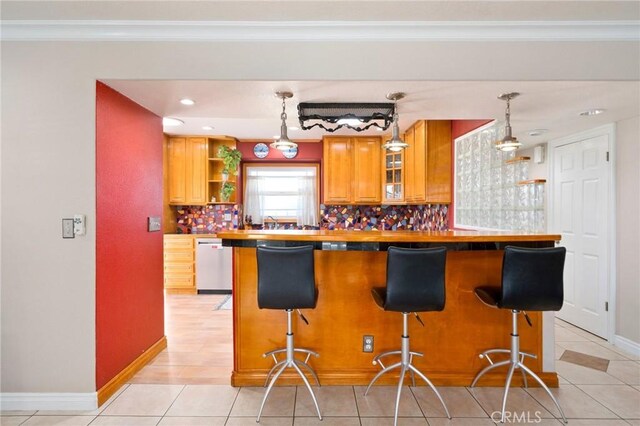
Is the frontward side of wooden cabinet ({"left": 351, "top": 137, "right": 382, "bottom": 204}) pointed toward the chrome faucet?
no

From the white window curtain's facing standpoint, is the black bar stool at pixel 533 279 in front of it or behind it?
in front

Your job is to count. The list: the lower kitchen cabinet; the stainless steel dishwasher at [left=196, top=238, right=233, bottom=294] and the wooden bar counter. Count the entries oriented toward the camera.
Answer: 3

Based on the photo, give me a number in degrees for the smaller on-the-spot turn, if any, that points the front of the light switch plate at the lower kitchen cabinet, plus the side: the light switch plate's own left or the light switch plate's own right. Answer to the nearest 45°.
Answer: approximately 135° to the light switch plate's own left

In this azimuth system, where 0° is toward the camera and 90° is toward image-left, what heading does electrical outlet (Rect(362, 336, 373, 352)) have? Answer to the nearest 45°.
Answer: approximately 0°

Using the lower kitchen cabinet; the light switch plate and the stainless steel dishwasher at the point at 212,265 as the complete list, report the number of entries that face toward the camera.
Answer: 3

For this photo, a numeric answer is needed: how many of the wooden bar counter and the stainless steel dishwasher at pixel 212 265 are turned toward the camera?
2

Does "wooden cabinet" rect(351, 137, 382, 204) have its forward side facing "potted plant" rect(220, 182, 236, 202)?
no

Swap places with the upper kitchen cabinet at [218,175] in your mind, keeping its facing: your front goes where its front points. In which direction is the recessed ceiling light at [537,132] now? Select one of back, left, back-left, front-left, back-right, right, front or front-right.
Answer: front-left

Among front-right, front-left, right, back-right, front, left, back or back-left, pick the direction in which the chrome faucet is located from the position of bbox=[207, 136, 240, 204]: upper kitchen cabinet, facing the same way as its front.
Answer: left

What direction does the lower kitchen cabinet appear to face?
toward the camera

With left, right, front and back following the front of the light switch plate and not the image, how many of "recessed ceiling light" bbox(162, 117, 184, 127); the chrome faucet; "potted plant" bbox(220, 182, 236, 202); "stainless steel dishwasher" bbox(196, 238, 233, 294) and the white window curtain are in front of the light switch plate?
0

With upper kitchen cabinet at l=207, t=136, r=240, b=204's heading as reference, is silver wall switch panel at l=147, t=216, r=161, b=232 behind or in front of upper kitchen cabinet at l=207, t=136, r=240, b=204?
in front

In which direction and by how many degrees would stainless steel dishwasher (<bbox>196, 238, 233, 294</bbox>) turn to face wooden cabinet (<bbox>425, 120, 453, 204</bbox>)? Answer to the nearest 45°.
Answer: approximately 45° to its left

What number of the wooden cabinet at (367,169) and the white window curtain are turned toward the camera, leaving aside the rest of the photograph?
2

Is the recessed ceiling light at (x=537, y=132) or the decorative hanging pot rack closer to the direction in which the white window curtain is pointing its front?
the decorative hanging pot rack

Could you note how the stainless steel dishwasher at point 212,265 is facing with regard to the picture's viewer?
facing the viewer

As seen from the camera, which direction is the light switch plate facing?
toward the camera

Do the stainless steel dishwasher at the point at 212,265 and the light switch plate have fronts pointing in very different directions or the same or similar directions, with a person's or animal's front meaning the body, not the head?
same or similar directions
